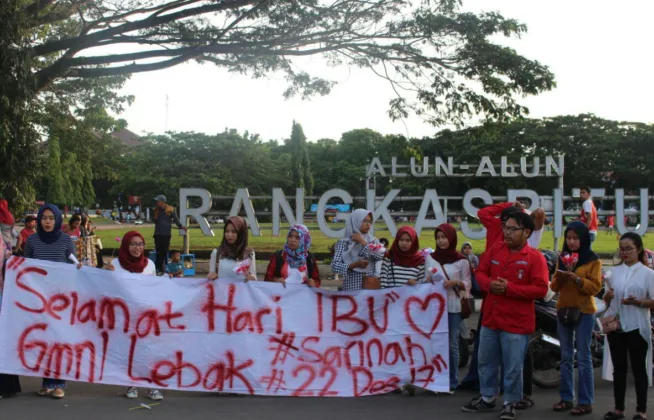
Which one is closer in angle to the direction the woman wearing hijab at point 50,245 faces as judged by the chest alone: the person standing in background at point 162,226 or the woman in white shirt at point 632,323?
the woman in white shirt

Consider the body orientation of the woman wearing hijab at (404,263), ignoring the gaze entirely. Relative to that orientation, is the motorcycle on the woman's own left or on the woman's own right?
on the woman's own left

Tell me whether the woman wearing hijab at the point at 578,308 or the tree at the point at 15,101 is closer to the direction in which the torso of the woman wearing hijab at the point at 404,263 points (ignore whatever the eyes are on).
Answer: the woman wearing hijab

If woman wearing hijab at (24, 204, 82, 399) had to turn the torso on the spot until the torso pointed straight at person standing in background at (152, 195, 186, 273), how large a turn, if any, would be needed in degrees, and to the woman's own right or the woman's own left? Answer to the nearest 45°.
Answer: approximately 180°

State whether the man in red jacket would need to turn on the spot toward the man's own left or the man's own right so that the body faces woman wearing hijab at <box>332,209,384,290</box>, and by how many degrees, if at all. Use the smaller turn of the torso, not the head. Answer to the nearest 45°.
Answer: approximately 90° to the man's own right

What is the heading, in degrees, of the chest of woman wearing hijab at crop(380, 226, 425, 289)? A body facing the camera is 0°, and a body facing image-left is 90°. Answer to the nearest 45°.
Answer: approximately 0°

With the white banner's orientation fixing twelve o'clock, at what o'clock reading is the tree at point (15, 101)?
The tree is roughly at 5 o'clock from the white banner.

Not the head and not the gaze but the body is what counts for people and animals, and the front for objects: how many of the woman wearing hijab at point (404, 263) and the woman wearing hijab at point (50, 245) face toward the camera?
2

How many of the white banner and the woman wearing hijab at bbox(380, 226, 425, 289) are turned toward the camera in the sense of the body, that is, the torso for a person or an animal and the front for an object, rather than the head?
2
